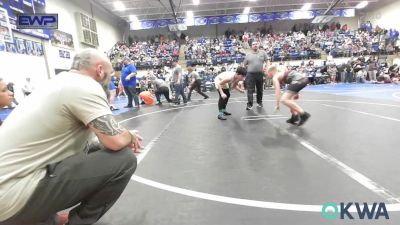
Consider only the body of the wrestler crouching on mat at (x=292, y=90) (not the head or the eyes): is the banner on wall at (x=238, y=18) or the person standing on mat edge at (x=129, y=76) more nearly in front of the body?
the person standing on mat edge

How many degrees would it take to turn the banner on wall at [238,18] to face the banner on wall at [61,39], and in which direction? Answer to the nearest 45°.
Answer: approximately 45° to its right

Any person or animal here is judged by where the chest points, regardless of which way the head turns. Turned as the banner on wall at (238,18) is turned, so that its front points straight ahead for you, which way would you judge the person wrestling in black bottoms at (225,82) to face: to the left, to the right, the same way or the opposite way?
to the left

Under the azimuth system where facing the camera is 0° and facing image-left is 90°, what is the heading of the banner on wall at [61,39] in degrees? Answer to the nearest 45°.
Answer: approximately 315°

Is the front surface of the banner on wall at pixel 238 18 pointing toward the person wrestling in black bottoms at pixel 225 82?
yes

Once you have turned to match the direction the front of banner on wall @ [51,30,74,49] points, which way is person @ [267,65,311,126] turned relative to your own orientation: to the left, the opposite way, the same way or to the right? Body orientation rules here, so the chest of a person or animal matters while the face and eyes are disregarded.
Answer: the opposite way

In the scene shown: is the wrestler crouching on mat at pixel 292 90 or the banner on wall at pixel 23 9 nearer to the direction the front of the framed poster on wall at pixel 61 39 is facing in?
the wrestler crouching on mat

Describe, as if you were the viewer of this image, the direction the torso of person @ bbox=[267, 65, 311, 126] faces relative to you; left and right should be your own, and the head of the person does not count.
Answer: facing to the left of the viewer

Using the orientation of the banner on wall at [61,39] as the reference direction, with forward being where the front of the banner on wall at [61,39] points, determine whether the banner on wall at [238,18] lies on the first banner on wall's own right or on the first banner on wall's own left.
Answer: on the first banner on wall's own left

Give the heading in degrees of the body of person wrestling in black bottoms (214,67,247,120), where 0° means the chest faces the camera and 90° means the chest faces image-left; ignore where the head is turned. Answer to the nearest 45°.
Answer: approximately 270°

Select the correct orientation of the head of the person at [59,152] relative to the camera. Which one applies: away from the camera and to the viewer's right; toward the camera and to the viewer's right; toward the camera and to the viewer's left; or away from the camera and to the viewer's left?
away from the camera and to the viewer's right

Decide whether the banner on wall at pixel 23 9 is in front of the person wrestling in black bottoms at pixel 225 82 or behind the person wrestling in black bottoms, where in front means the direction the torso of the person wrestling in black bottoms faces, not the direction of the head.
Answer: behind

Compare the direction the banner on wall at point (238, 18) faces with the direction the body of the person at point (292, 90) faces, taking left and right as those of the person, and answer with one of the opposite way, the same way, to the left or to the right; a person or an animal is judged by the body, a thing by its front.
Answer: to the left
